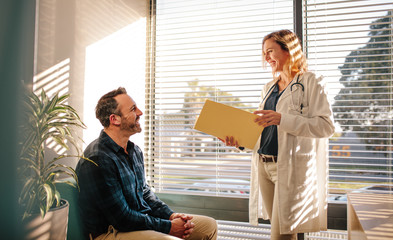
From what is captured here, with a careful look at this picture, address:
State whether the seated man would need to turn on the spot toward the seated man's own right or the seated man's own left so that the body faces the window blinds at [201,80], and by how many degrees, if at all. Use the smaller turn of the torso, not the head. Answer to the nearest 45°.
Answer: approximately 45° to the seated man's own left

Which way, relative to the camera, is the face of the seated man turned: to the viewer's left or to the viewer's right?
to the viewer's right

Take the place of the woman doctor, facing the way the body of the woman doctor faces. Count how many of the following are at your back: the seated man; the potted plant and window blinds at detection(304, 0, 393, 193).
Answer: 1

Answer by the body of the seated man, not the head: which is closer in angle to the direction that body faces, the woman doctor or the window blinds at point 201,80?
the woman doctor

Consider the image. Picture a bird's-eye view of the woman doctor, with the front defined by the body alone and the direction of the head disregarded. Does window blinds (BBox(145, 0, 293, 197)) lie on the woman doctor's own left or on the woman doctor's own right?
on the woman doctor's own right

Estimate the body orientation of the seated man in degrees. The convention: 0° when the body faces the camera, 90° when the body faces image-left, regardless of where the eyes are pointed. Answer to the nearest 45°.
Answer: approximately 270°

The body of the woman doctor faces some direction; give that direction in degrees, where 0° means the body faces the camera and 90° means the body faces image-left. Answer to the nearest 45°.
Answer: approximately 45°

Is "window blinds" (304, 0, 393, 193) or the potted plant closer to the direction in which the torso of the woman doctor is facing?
the potted plant

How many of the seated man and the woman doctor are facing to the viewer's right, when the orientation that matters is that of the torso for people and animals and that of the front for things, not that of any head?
1

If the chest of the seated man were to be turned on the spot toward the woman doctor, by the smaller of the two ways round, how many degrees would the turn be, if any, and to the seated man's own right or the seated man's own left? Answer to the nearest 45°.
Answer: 0° — they already face them

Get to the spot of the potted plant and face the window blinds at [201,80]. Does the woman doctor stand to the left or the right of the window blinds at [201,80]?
right

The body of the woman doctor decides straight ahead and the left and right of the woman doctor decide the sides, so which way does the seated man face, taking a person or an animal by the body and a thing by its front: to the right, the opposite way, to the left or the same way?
the opposite way
